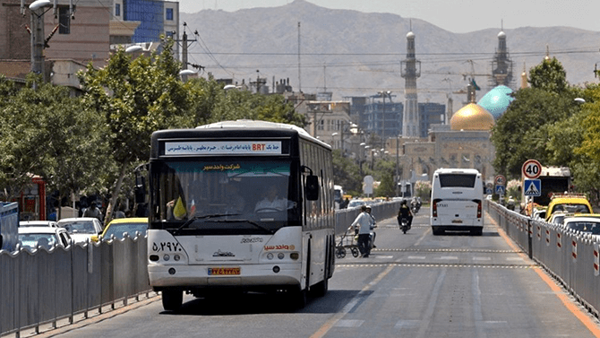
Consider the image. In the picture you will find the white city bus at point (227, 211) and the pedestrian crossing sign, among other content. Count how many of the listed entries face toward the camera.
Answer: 2

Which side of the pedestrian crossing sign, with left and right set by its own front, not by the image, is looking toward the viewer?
front

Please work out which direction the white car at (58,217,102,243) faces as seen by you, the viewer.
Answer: facing the viewer and to the left of the viewer

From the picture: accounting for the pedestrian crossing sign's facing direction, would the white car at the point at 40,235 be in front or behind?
in front

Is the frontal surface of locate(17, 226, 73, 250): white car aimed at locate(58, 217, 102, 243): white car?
no

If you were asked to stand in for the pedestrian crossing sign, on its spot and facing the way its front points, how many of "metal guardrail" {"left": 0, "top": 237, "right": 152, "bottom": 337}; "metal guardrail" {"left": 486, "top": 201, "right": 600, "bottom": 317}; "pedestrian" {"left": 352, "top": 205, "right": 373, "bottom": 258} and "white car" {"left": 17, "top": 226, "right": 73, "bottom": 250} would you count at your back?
0

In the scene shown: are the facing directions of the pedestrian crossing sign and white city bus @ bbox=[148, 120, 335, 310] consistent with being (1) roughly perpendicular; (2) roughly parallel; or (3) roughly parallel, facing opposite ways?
roughly parallel

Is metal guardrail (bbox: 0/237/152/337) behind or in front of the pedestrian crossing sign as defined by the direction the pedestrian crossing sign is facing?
in front

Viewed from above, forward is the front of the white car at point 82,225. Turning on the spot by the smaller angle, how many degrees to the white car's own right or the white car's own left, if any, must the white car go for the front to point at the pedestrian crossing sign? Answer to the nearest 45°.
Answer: approximately 135° to the white car's own left

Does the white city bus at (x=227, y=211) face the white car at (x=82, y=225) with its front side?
no

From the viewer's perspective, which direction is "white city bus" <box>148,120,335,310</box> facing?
toward the camera

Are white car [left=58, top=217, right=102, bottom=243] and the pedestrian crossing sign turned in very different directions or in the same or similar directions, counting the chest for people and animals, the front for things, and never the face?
same or similar directions
